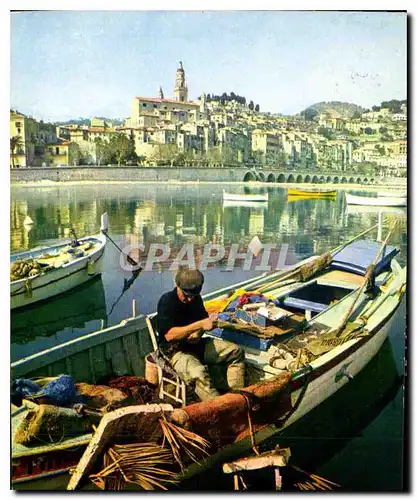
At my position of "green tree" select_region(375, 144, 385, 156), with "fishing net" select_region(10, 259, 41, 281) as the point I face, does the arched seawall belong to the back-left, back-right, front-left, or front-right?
front-right

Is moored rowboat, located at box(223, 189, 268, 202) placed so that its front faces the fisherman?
no

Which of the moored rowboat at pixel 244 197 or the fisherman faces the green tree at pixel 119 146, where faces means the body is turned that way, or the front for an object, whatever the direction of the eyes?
the moored rowboat

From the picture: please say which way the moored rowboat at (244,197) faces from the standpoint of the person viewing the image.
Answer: facing to the left of the viewer
